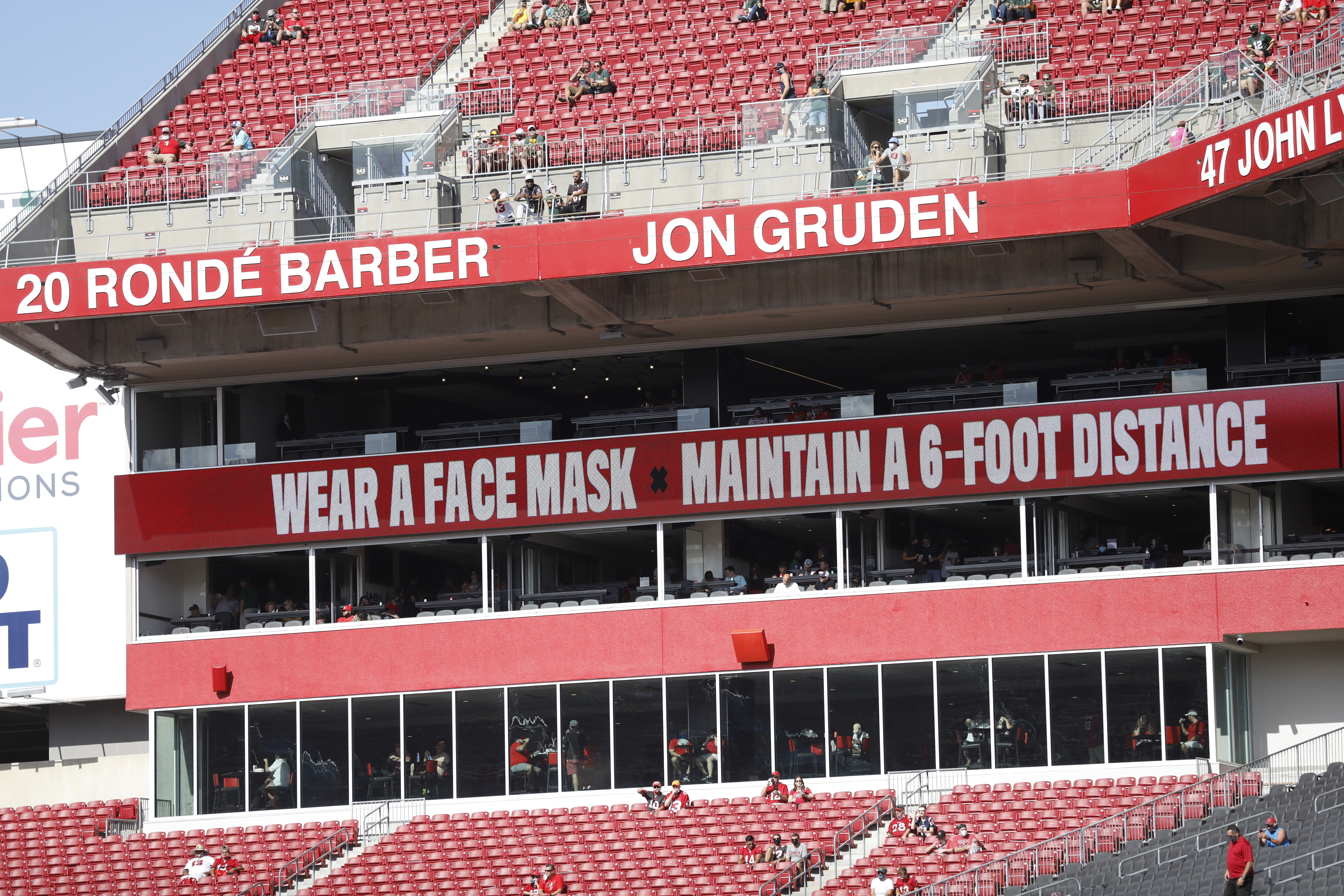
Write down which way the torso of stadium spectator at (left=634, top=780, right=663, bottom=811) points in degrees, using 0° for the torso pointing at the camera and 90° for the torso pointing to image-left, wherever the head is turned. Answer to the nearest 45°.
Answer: approximately 0°

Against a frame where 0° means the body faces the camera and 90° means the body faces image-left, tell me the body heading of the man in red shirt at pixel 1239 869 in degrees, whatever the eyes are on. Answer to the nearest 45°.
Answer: approximately 45°

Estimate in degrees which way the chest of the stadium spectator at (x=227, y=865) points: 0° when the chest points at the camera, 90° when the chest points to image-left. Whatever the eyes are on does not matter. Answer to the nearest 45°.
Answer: approximately 45°

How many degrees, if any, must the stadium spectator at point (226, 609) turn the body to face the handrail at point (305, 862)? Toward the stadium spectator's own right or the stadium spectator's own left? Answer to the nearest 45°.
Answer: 0° — they already face it
